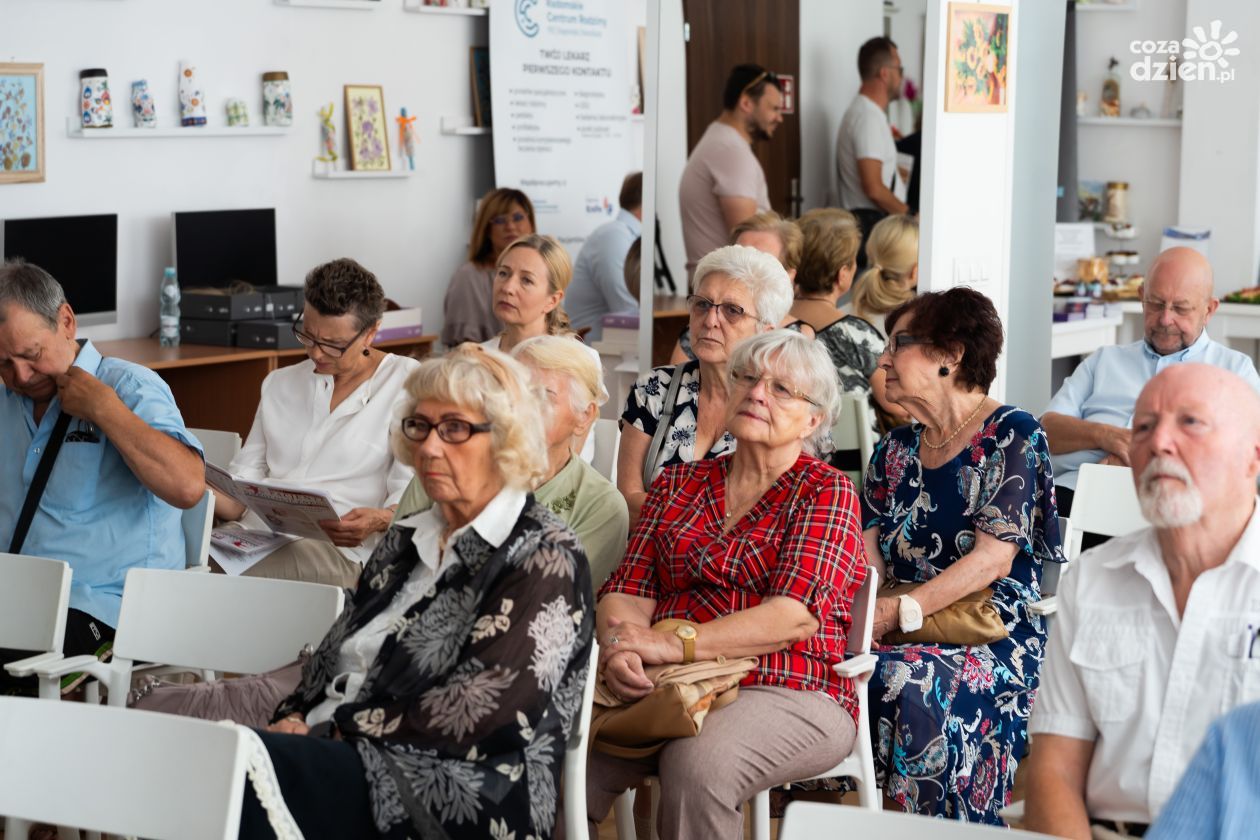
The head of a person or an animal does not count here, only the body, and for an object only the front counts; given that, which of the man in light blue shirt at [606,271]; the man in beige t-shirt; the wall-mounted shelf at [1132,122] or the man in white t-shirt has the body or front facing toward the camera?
the wall-mounted shelf

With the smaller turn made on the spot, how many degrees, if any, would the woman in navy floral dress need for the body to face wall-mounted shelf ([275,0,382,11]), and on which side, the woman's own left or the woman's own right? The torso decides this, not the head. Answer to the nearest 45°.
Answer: approximately 90° to the woman's own right

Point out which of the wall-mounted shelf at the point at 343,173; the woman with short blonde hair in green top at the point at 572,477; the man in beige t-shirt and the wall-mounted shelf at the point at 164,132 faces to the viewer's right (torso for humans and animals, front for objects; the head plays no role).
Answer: the man in beige t-shirt

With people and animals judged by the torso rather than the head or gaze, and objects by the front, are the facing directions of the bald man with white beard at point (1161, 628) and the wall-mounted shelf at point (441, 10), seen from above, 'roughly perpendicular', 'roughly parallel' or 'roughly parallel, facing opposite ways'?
roughly perpendicular

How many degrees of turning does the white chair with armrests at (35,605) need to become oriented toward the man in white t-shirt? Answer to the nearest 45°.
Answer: approximately 180°

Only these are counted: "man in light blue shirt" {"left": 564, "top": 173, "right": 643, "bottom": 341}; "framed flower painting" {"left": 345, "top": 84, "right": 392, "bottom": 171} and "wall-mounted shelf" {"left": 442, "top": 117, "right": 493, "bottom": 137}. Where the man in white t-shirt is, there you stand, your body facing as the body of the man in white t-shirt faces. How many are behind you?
3

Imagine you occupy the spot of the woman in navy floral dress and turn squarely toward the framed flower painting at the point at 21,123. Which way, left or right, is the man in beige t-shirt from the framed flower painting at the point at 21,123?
right

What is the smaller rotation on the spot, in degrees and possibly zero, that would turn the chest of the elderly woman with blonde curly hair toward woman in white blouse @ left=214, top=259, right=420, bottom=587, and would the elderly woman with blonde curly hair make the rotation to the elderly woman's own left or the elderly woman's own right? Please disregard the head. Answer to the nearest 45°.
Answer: approximately 135° to the elderly woman's own right

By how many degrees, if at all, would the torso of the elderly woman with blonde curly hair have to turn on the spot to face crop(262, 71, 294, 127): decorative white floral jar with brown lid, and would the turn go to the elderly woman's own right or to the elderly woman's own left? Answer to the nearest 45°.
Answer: approximately 135° to the elderly woman's own right

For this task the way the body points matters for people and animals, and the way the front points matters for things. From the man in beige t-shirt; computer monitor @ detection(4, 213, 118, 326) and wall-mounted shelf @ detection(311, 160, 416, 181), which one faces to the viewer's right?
the man in beige t-shirt

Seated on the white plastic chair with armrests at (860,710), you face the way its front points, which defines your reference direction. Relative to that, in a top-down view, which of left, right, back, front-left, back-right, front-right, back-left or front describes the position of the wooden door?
back-right
